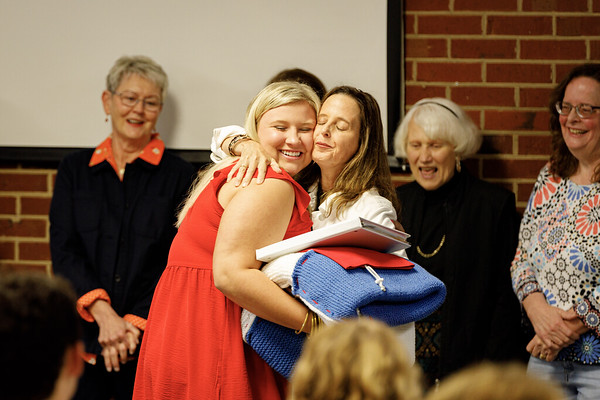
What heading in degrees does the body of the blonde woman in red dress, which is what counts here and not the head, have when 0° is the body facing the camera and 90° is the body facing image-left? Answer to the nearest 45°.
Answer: approximately 270°

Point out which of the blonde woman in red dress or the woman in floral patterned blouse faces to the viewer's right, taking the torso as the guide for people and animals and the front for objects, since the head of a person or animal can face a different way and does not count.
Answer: the blonde woman in red dress

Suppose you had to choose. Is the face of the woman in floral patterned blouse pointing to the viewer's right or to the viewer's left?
to the viewer's left

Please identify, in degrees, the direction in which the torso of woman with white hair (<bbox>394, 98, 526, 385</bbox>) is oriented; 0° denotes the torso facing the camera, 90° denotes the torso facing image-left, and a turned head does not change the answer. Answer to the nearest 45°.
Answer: approximately 45°

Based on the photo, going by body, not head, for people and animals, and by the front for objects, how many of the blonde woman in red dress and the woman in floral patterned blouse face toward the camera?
1
